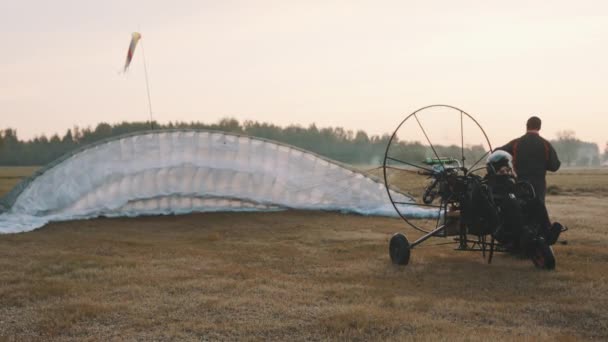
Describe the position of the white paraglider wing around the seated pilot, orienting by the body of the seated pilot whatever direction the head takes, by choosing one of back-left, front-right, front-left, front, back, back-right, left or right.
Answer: back

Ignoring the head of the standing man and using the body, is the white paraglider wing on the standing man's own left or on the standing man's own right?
on the standing man's own left

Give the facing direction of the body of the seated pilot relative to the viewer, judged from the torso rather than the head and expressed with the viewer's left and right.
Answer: facing the viewer and to the right of the viewer

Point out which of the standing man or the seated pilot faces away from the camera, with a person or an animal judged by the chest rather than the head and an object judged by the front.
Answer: the standing man

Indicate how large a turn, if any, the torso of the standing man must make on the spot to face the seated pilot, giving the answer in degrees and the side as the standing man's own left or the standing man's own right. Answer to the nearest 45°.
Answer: approximately 180°

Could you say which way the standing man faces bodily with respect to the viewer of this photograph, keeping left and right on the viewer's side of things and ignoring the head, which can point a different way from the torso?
facing away from the viewer

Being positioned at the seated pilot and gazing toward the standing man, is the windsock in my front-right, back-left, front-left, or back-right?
front-left

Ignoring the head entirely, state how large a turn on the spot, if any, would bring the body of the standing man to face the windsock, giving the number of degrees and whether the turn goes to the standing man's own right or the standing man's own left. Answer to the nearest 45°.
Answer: approximately 45° to the standing man's own left

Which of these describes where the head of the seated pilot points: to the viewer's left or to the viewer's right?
to the viewer's right

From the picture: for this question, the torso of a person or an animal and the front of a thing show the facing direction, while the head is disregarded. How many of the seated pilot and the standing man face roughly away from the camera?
1
